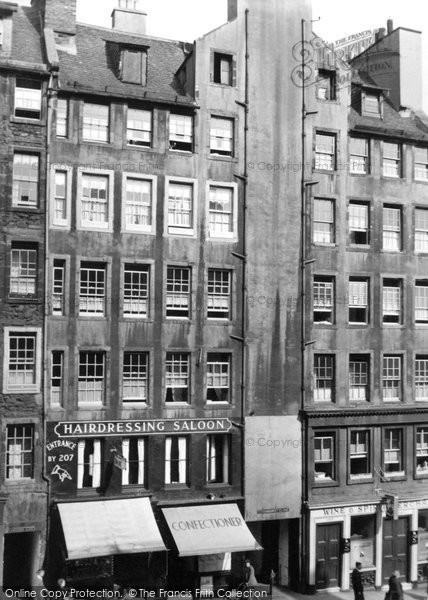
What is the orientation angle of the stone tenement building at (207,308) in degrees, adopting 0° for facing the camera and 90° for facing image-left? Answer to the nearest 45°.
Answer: approximately 0°

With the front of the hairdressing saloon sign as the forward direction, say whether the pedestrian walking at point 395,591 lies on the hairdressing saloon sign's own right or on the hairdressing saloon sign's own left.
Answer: on the hairdressing saloon sign's own left

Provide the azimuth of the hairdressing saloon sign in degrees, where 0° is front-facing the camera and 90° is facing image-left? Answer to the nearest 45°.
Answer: approximately 0°

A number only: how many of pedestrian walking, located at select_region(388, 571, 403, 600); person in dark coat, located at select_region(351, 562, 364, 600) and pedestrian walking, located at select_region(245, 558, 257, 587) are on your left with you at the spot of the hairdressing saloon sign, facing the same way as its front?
3

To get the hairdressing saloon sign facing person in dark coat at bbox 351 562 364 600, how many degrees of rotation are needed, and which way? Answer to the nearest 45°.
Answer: approximately 90° to its left

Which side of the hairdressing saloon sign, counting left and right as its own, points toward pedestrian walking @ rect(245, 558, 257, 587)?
left
